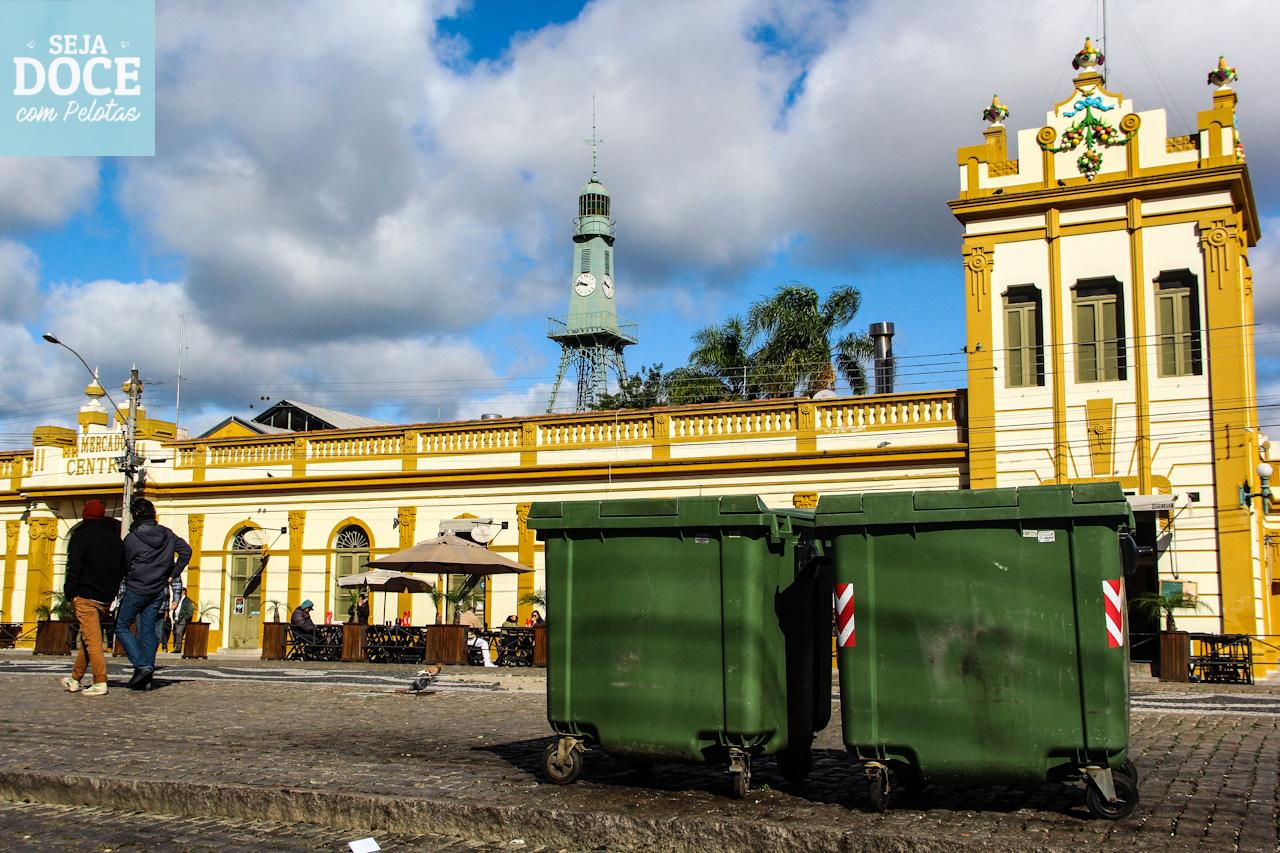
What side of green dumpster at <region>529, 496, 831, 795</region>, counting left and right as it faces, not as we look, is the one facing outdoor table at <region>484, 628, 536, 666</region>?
back

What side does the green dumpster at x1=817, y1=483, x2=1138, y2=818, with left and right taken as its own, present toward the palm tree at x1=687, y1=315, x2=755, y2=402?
back

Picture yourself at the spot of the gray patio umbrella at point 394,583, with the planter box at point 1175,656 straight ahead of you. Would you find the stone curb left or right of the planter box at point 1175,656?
right

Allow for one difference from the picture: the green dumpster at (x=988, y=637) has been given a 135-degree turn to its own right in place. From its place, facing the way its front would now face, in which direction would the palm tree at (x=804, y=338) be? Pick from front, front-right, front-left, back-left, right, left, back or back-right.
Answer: front-right

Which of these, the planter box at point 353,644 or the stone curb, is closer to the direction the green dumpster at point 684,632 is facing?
the stone curb

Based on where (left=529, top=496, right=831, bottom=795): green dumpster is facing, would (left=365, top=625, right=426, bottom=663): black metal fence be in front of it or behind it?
behind

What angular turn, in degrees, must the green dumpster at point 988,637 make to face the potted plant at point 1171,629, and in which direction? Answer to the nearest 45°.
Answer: approximately 180°

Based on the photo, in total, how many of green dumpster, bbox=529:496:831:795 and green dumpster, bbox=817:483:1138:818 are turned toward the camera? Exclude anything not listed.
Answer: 2

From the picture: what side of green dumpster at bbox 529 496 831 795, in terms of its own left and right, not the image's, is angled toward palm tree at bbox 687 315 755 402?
back

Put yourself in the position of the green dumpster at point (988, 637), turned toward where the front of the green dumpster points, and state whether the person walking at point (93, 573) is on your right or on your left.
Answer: on your right

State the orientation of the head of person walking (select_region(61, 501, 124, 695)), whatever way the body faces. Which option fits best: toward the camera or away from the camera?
away from the camera

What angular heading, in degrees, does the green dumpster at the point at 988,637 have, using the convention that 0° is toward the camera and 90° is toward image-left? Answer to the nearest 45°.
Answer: approximately 0°

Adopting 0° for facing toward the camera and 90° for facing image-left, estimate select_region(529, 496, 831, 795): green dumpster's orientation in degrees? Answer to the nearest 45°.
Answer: approximately 0°

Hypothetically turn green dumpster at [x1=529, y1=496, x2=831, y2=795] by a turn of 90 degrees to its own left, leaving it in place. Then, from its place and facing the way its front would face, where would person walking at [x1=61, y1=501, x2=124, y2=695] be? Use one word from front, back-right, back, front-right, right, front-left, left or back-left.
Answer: back-left
